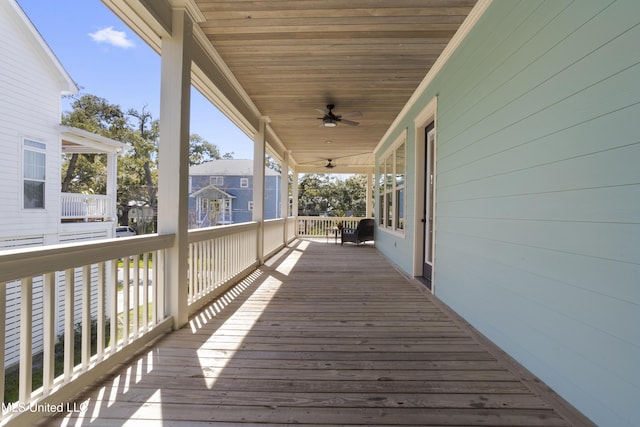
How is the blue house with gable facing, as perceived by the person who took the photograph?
facing the viewer

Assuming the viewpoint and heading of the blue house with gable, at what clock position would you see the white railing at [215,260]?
The white railing is roughly at 12 o'clock from the blue house with gable.

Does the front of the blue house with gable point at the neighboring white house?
yes

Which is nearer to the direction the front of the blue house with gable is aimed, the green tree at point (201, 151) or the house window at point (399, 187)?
the house window

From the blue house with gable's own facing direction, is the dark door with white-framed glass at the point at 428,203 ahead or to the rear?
ahead

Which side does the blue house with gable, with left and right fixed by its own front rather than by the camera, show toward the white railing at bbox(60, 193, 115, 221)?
front

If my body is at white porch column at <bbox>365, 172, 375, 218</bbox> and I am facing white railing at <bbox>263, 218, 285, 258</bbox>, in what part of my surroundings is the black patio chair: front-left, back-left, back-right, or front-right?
front-left

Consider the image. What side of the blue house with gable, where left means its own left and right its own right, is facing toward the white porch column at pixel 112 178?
front

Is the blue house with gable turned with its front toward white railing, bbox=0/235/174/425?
yes

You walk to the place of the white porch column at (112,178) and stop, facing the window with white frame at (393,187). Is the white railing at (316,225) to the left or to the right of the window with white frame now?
left

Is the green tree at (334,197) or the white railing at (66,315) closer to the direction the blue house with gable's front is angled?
the white railing

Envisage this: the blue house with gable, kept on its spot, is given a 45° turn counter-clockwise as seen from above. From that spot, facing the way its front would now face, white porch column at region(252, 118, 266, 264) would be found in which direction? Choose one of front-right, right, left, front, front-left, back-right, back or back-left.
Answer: front-right

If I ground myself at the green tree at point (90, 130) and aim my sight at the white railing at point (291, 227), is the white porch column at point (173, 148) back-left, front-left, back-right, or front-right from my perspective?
front-right

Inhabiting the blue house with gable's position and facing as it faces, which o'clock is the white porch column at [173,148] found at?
The white porch column is roughly at 12 o'clock from the blue house with gable.

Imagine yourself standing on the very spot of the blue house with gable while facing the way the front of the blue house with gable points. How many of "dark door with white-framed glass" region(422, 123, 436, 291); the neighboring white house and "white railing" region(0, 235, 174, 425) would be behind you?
0

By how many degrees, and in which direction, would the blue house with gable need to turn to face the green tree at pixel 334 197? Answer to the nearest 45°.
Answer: approximately 90° to its left
